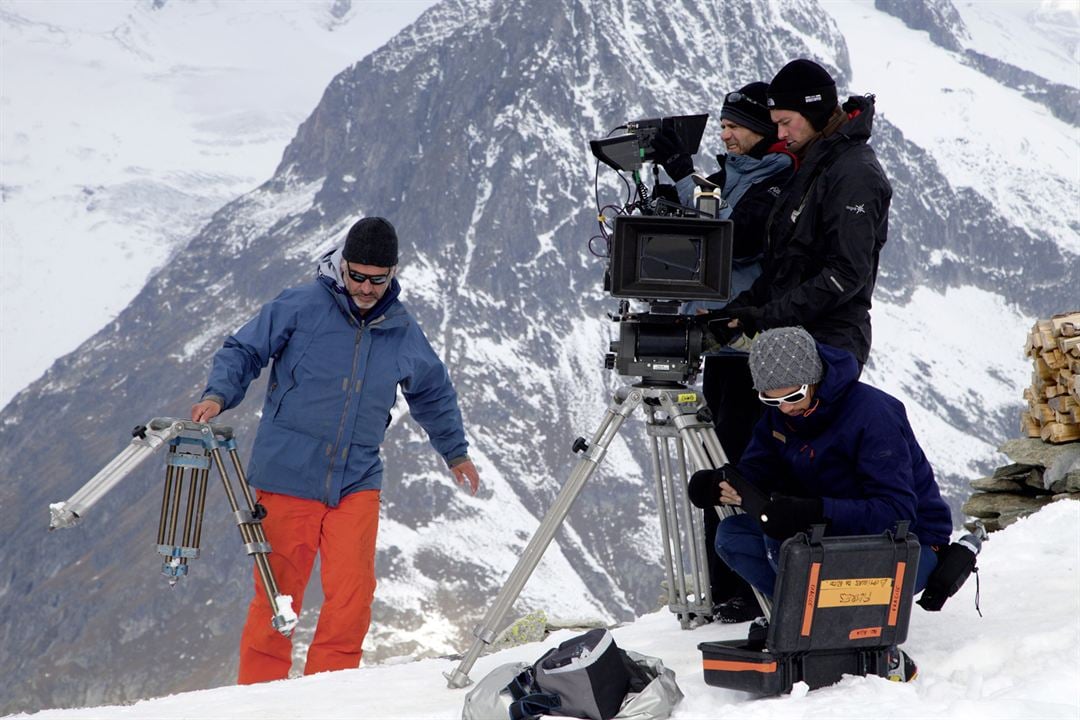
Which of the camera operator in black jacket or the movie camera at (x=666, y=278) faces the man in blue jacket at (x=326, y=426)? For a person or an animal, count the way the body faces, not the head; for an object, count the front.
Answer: the camera operator in black jacket

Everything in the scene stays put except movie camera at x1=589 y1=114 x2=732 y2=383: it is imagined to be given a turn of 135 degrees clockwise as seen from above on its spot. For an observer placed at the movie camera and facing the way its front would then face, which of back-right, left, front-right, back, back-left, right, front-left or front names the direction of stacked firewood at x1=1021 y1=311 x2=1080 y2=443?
right

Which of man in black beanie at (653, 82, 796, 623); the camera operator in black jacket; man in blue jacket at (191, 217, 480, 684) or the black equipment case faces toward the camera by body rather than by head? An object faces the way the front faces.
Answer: the man in blue jacket

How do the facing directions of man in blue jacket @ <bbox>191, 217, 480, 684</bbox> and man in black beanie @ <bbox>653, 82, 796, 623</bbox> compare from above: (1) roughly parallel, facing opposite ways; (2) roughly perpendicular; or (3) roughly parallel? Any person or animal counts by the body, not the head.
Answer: roughly perpendicular

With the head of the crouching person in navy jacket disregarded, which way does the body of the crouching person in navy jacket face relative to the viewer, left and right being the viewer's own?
facing the viewer and to the left of the viewer

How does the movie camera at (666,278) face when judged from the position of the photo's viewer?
facing the viewer

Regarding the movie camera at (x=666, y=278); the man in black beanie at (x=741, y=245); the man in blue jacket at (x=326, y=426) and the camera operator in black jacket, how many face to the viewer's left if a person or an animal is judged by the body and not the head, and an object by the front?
2

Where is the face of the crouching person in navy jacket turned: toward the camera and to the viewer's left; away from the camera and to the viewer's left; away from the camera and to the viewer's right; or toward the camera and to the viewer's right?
toward the camera and to the viewer's left

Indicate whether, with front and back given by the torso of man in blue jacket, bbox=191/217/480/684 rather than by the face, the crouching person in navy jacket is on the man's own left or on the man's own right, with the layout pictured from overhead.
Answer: on the man's own left

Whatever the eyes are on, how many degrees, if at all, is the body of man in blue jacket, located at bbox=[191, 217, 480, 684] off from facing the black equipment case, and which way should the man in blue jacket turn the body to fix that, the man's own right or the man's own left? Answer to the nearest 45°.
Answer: approximately 45° to the man's own left

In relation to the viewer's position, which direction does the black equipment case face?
facing away from the viewer and to the left of the viewer

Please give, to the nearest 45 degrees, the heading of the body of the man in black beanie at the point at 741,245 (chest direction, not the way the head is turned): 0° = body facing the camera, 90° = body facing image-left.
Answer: approximately 90°

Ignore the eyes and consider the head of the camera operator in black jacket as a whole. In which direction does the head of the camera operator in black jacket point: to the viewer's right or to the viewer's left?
to the viewer's left

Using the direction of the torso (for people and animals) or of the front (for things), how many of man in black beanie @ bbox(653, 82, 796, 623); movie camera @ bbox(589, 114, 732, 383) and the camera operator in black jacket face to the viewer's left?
2
